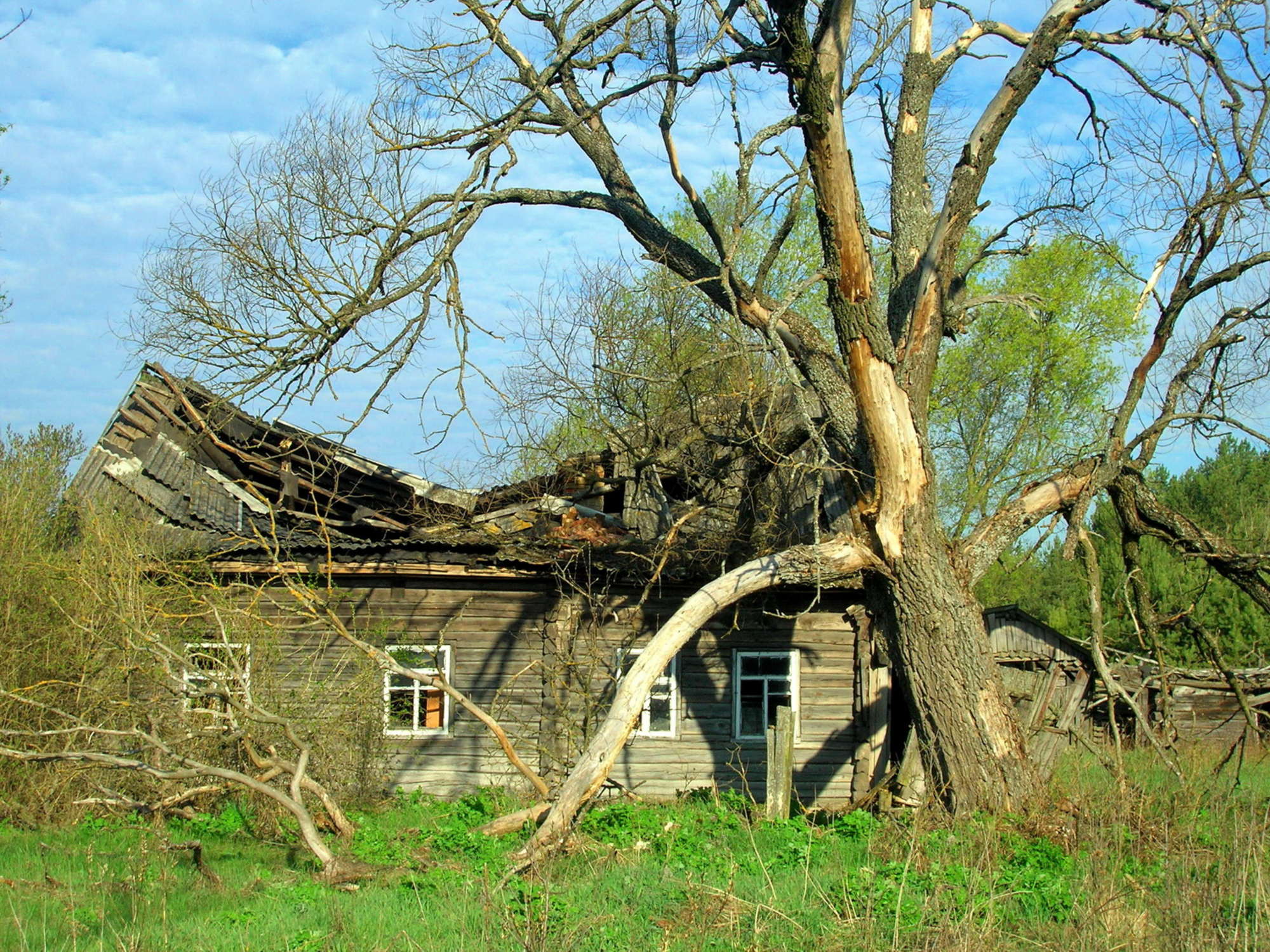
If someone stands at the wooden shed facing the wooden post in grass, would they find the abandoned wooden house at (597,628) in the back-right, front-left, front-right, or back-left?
front-right

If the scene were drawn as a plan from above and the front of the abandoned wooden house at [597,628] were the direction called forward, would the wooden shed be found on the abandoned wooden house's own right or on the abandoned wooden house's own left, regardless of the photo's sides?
on the abandoned wooden house's own left

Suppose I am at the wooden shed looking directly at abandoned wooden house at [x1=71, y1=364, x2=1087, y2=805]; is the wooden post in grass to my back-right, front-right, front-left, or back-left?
front-left

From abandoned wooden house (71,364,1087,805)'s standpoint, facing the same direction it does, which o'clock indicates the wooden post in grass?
The wooden post in grass is roughly at 11 o'clock from the abandoned wooden house.

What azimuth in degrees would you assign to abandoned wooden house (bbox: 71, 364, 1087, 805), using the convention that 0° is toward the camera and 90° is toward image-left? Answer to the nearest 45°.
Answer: approximately 0°

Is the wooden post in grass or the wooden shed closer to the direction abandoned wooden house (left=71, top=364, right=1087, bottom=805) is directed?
the wooden post in grass
